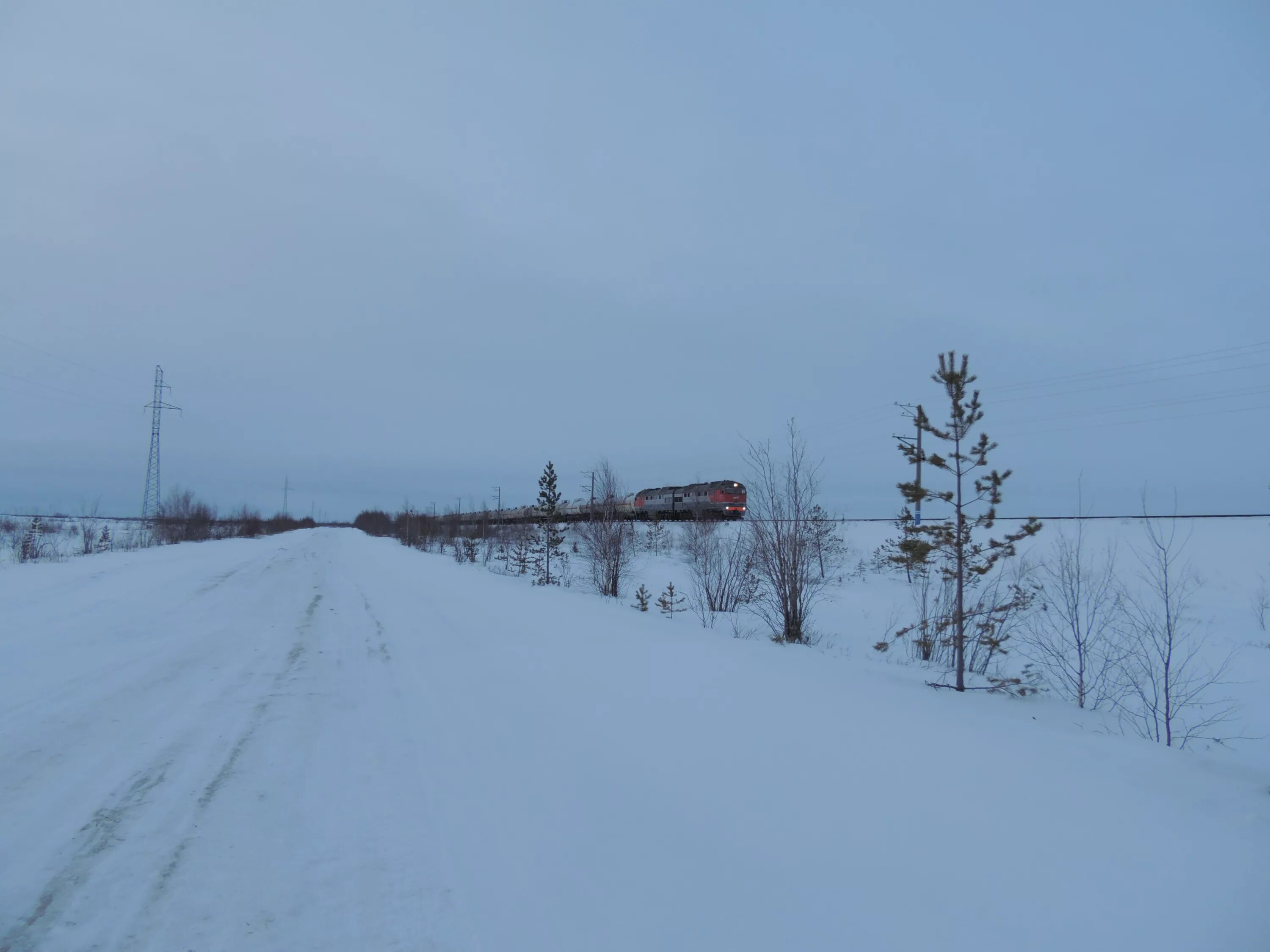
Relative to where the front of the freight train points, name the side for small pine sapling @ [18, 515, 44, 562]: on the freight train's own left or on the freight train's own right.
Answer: on the freight train's own right

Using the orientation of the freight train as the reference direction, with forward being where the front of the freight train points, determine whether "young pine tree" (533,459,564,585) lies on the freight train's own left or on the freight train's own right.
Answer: on the freight train's own right

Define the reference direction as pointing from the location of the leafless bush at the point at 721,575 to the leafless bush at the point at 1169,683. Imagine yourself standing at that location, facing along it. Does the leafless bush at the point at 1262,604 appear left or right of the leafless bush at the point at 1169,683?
left

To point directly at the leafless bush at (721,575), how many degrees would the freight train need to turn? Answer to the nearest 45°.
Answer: approximately 45° to its right

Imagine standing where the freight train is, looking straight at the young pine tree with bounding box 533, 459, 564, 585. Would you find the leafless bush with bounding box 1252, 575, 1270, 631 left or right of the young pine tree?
left

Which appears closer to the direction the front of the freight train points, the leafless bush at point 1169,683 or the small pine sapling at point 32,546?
the leafless bush

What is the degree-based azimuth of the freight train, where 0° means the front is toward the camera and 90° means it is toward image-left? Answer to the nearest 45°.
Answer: approximately 315°

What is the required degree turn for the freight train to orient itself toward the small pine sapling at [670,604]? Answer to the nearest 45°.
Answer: approximately 45° to its right

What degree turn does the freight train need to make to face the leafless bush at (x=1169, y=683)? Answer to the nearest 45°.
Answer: approximately 45° to its right

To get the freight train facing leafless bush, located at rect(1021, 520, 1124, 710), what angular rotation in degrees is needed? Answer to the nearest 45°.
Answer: approximately 45° to its right
